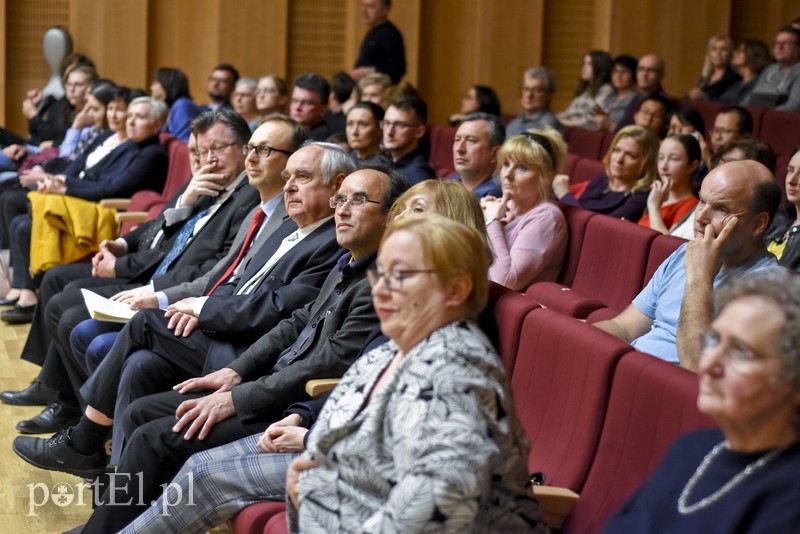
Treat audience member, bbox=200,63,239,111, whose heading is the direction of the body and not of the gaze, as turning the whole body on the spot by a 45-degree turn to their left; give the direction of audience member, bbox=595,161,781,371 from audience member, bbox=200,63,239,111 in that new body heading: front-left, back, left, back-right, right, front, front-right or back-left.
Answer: front

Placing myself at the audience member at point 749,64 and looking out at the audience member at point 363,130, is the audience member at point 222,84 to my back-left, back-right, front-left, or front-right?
front-right

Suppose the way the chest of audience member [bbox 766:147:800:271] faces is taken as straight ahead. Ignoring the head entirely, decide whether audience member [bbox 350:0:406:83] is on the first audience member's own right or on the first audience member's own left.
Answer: on the first audience member's own right

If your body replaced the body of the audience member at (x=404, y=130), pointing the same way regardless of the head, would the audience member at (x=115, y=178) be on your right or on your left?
on your right

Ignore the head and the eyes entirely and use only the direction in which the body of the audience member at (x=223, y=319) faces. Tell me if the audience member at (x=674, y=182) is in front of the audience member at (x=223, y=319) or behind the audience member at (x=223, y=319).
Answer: behind

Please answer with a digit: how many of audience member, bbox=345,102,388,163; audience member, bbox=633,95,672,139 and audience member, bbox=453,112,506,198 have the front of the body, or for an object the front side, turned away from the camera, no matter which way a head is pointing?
0

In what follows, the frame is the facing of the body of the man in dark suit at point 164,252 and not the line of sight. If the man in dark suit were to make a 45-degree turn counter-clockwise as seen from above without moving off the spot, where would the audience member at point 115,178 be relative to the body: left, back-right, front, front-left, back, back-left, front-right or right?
back

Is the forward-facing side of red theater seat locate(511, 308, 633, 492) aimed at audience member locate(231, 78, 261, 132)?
no

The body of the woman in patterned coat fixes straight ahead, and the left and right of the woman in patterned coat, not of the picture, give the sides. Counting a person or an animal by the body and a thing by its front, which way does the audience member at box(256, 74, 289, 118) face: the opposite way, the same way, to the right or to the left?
the same way

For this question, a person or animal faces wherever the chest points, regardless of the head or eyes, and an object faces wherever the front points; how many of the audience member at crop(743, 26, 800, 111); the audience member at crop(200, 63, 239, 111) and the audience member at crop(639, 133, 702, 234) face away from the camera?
0

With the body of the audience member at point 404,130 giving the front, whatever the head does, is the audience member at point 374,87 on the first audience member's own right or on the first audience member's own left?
on the first audience member's own right

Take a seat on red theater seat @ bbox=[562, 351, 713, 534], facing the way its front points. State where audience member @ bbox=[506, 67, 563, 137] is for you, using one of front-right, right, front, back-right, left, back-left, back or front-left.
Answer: back-right

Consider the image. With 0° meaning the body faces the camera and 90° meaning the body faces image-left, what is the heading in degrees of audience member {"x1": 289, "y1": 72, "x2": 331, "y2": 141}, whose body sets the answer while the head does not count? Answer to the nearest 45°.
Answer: approximately 45°

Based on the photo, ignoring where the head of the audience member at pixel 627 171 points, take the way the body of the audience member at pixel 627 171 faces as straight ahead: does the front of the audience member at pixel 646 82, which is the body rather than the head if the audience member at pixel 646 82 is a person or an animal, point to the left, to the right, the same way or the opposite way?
the same way

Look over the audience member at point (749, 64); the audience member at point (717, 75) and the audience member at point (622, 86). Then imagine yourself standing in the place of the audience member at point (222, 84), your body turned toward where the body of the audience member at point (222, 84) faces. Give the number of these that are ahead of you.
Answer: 0

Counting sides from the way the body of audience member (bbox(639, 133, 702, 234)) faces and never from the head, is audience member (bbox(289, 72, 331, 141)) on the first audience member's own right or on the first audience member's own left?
on the first audience member's own right
